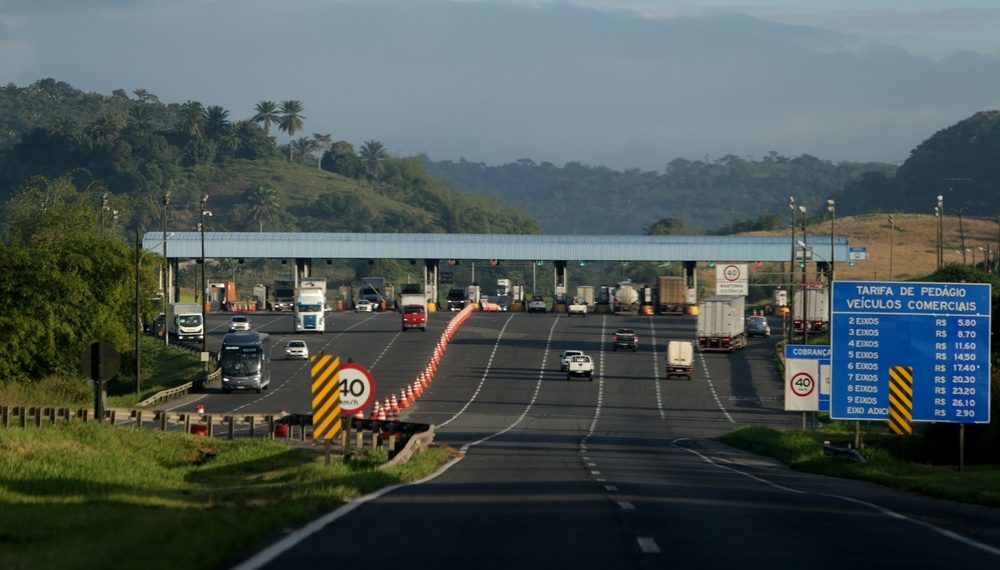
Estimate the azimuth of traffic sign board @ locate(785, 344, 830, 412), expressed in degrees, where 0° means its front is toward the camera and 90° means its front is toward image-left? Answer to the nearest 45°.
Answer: approximately 0°

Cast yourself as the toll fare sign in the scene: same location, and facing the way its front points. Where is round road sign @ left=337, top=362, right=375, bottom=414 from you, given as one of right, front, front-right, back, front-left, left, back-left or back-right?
front-right

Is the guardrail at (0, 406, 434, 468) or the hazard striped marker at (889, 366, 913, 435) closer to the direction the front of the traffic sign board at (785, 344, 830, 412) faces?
the hazard striped marker

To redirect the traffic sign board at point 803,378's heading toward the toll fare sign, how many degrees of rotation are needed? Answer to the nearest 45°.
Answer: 0° — it already faces it

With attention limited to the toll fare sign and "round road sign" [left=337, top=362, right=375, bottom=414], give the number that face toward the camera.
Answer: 2

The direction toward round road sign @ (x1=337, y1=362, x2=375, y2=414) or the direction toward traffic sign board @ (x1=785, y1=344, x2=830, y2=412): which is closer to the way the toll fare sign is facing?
the round road sign

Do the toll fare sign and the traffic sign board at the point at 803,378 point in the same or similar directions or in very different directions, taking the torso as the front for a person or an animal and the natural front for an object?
same or similar directions

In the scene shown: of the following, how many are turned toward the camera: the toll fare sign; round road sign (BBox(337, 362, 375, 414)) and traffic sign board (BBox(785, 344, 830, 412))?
3

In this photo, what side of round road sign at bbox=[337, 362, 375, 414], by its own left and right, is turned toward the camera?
front

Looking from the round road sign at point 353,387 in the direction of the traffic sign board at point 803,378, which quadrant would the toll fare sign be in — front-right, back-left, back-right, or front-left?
front-right

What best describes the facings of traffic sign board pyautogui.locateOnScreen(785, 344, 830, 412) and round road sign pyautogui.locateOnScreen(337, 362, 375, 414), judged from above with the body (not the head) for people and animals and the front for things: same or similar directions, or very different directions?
same or similar directions

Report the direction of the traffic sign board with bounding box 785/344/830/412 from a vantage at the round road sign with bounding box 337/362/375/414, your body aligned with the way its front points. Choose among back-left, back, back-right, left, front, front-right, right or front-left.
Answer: back-left

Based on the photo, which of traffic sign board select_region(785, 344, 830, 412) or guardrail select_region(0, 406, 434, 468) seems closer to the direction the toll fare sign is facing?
the guardrail
